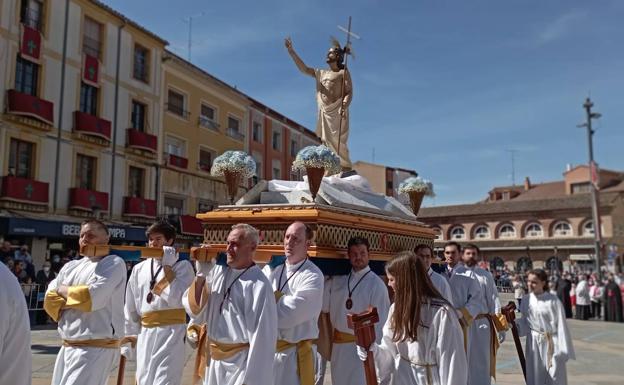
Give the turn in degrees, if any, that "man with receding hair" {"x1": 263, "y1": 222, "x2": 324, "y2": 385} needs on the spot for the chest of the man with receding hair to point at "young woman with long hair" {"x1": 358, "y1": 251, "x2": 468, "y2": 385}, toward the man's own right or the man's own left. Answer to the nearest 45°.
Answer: approximately 90° to the man's own left

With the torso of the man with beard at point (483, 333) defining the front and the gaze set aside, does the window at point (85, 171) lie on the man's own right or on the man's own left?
on the man's own right

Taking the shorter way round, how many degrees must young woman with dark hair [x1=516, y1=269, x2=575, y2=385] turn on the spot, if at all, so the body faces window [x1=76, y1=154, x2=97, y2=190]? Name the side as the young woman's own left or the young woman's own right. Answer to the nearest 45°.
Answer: approximately 90° to the young woman's own right

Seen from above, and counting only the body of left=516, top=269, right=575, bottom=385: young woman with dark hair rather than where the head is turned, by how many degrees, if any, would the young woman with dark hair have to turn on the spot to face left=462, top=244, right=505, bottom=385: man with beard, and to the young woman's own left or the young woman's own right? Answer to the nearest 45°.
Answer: approximately 45° to the young woman's own right

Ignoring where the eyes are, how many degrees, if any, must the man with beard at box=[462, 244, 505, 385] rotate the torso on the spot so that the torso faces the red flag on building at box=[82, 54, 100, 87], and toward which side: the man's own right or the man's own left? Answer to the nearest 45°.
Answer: approximately 90° to the man's own right

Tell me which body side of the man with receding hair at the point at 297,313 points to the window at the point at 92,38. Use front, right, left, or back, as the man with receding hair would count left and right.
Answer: right

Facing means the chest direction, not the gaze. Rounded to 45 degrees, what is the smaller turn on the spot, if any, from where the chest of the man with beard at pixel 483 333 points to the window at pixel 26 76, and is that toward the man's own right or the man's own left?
approximately 90° to the man's own right

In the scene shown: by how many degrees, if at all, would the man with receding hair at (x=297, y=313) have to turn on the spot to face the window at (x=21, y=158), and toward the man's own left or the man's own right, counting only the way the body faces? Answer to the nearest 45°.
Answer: approximately 90° to the man's own right
